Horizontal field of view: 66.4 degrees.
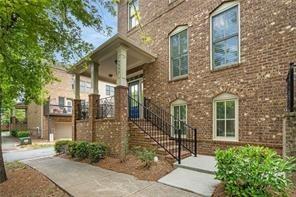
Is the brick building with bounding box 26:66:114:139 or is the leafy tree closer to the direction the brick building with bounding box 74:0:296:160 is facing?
the leafy tree

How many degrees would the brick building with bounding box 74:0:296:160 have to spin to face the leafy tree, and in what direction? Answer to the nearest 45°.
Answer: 0° — it already faces it

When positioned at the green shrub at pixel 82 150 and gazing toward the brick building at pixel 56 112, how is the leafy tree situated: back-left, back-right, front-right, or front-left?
back-left

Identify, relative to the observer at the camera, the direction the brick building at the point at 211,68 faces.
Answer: facing the viewer and to the left of the viewer

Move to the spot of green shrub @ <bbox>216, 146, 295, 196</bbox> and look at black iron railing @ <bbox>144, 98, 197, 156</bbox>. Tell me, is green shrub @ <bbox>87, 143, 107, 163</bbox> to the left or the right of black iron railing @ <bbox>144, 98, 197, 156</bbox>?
left

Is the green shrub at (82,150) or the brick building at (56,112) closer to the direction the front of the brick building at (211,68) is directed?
the green shrub

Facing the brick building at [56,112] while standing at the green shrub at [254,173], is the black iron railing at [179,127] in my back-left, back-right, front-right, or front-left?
front-right

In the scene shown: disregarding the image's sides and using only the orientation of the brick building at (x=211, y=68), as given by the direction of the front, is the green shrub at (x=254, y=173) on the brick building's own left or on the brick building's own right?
on the brick building's own left

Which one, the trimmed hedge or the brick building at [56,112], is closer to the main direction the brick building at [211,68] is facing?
the trimmed hedge

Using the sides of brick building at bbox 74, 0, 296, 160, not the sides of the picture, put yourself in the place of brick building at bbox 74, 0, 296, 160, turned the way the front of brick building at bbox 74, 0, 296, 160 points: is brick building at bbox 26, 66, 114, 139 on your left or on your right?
on your right

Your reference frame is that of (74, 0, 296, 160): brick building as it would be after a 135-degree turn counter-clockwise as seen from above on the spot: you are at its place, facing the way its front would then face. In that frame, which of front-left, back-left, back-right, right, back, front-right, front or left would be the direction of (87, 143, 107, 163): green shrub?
back

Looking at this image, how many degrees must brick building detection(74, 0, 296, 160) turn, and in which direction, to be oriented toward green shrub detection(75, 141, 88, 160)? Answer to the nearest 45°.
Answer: approximately 45° to its right

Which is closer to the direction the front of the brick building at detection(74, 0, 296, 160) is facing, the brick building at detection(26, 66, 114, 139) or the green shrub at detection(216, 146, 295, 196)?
the green shrub
